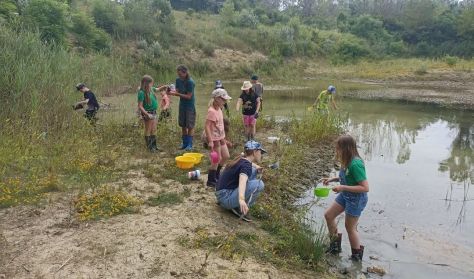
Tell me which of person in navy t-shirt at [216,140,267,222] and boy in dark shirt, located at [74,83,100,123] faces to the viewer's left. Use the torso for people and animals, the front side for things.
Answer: the boy in dark shirt

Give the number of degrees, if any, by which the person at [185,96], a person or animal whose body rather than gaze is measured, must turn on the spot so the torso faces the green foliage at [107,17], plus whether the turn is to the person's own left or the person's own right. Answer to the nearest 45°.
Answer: approximately 135° to the person's own right

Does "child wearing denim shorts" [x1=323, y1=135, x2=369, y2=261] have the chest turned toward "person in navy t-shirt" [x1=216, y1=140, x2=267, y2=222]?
yes

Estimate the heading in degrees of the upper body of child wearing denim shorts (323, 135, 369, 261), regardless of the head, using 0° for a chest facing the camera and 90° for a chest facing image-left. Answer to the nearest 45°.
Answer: approximately 90°

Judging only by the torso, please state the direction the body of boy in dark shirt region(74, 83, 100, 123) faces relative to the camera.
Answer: to the viewer's left

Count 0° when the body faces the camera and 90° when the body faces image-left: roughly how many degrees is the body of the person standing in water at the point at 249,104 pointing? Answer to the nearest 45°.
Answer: approximately 0°

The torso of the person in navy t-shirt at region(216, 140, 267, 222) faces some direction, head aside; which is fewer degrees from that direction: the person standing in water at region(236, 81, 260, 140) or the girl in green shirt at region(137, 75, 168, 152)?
the person standing in water

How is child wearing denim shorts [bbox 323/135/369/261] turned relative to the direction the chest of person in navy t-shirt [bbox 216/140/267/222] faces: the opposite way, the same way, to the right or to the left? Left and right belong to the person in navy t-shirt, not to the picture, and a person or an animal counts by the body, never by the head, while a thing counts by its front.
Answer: the opposite way

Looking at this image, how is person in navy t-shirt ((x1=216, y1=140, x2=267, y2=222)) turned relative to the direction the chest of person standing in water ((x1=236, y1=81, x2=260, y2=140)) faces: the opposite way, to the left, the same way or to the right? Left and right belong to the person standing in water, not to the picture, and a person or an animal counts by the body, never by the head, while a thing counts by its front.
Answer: to the left

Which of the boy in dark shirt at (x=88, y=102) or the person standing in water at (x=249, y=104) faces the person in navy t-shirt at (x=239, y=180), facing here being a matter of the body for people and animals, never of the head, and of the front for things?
the person standing in water

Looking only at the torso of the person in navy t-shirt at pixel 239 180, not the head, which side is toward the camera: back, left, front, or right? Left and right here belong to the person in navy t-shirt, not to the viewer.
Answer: right

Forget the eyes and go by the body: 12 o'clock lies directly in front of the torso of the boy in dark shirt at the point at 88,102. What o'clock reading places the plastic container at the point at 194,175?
The plastic container is roughly at 8 o'clock from the boy in dark shirt.

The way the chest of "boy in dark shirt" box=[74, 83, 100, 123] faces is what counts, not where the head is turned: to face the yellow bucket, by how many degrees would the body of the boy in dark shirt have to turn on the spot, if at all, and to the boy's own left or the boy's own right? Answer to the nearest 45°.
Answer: approximately 135° to the boy's own left

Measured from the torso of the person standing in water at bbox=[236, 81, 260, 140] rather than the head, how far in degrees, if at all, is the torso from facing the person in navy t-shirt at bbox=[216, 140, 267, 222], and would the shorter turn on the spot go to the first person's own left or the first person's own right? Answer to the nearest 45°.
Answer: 0° — they already face them
